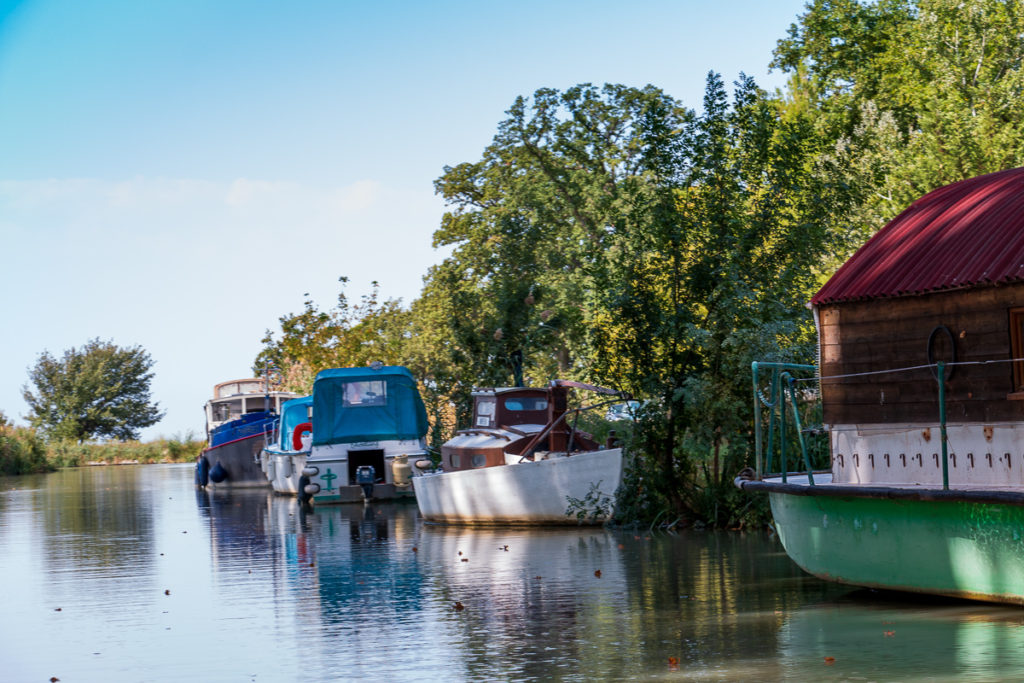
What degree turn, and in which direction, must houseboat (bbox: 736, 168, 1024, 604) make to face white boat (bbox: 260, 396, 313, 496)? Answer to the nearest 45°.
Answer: approximately 45° to its right

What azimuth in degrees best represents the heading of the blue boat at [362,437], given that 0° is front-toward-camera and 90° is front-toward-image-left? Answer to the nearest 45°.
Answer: approximately 180°

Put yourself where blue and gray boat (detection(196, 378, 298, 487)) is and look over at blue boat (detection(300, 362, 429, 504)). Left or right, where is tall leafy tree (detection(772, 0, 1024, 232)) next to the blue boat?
left

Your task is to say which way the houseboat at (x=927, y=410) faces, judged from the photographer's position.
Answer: facing to the left of the viewer

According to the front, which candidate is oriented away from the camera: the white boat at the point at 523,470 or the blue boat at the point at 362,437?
the blue boat
